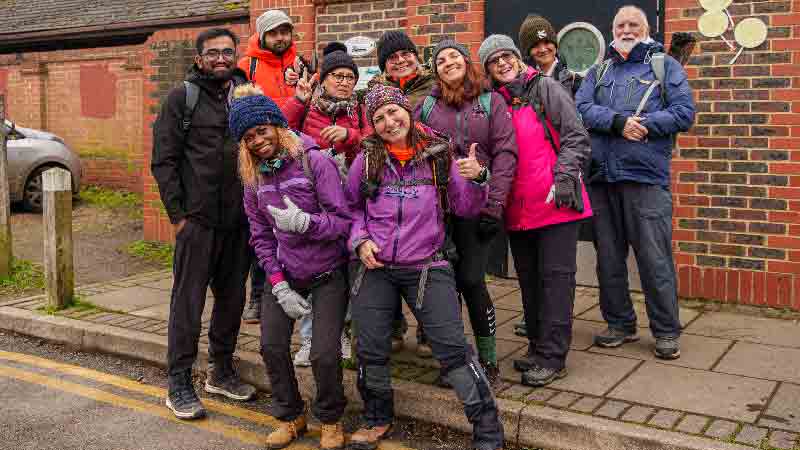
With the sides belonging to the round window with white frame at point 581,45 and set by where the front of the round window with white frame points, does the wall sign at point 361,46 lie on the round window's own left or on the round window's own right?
on the round window's own right

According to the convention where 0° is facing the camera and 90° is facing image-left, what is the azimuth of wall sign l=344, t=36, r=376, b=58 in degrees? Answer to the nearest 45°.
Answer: approximately 0°

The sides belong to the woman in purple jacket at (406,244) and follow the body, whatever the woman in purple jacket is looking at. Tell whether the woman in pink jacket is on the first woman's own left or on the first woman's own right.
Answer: on the first woman's own left

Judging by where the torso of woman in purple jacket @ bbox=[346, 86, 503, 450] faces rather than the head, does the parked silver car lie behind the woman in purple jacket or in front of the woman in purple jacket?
behind

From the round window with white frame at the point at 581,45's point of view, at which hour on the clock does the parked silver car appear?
The parked silver car is roughly at 4 o'clock from the round window with white frame.
